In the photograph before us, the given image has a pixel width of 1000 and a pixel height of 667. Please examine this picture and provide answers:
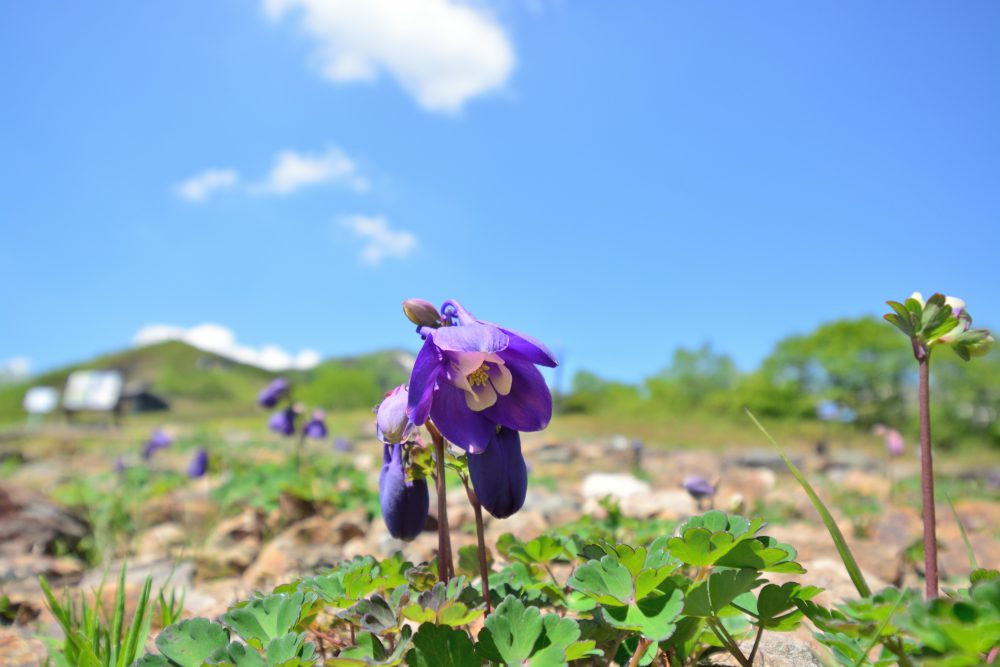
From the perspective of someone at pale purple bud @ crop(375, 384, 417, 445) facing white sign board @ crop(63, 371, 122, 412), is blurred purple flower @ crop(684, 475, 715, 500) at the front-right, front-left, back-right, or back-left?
front-right

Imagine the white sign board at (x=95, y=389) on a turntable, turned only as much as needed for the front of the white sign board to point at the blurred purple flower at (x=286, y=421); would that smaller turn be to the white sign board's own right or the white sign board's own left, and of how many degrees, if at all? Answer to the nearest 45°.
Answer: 0° — it already faces it

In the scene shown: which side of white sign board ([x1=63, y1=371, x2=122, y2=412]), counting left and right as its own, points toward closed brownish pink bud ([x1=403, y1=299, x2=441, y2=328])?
front

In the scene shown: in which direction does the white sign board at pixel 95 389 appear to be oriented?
toward the camera

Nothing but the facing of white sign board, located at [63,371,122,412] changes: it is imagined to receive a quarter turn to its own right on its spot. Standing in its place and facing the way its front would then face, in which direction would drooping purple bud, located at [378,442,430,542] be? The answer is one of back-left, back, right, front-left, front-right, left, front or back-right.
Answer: left

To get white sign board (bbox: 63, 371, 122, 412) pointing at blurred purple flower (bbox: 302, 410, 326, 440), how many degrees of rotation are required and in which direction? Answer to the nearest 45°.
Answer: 0° — it already faces it

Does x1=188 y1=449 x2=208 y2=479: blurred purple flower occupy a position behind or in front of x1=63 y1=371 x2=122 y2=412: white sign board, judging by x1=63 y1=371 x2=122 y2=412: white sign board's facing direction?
in front

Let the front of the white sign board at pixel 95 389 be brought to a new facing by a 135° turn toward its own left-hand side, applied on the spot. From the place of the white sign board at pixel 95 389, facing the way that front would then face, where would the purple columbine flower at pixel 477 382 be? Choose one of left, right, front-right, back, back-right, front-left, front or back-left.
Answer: back-right

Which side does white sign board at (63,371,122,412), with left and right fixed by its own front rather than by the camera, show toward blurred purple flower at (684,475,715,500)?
front

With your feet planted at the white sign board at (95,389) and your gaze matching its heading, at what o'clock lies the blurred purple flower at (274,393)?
The blurred purple flower is roughly at 12 o'clock from the white sign board.
